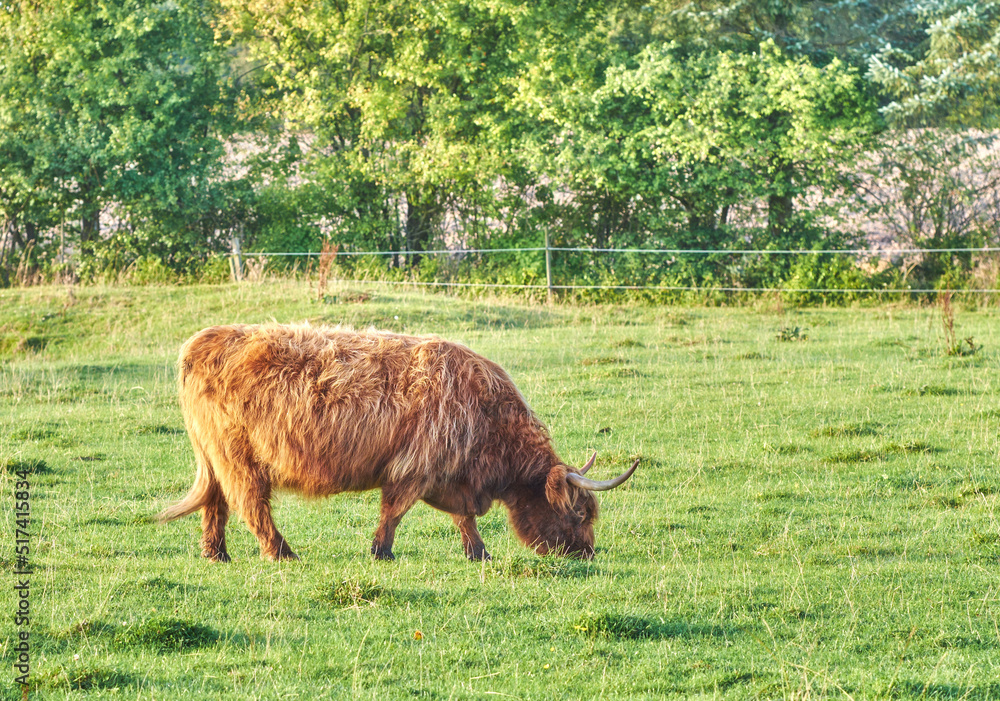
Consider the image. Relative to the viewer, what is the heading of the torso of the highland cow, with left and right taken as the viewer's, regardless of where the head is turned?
facing to the right of the viewer

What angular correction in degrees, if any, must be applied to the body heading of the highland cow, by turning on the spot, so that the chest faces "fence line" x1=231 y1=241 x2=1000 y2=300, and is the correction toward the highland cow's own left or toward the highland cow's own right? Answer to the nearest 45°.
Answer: approximately 90° to the highland cow's own left
